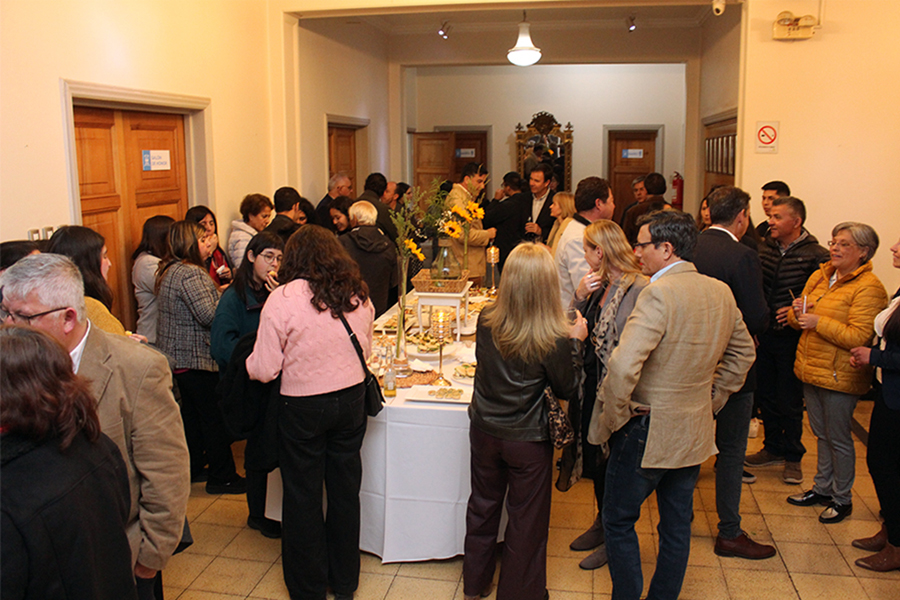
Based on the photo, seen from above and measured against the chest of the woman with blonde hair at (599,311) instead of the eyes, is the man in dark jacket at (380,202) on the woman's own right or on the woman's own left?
on the woman's own right

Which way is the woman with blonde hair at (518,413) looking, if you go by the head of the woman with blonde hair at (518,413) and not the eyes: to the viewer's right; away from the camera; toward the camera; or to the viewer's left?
away from the camera

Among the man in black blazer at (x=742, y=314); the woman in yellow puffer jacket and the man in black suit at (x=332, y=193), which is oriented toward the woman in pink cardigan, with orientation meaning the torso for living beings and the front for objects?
the woman in yellow puffer jacket

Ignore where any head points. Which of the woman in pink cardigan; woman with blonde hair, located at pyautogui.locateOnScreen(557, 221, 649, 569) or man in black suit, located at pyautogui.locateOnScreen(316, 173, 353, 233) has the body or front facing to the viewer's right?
the man in black suit

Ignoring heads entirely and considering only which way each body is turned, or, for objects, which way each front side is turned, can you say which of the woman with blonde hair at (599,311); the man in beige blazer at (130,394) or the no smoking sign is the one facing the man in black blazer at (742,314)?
the no smoking sign

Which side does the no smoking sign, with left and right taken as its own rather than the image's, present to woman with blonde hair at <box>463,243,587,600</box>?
front

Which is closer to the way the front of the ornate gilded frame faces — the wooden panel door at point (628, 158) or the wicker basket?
the wicker basket

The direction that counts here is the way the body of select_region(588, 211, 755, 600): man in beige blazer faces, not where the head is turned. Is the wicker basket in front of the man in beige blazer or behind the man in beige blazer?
in front

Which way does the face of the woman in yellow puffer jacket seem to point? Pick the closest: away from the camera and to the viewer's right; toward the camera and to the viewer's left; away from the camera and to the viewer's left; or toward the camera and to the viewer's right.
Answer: toward the camera and to the viewer's left

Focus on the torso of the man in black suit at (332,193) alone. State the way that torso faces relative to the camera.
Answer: to the viewer's right

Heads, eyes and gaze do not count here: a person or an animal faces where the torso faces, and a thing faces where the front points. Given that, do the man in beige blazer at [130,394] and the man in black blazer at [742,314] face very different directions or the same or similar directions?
very different directions

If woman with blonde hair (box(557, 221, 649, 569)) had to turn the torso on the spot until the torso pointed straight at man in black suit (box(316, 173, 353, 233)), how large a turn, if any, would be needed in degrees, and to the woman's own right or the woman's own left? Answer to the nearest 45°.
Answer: approximately 45° to the woman's own right

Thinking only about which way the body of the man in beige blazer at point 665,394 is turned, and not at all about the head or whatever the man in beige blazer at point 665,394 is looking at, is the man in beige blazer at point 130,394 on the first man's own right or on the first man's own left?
on the first man's own left
